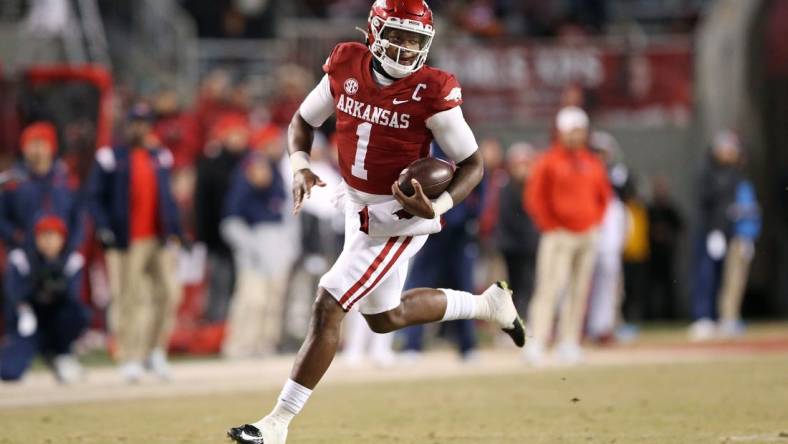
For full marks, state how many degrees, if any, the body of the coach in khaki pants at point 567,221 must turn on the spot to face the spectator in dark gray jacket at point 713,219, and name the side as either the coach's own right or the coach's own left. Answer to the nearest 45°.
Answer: approximately 135° to the coach's own left

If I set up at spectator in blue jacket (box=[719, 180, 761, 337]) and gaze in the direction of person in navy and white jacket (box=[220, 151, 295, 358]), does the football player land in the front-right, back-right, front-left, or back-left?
front-left

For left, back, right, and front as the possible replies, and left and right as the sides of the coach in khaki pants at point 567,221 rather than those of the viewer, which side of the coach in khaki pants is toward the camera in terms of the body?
front

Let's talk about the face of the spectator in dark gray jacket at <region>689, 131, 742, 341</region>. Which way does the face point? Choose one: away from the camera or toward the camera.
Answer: toward the camera

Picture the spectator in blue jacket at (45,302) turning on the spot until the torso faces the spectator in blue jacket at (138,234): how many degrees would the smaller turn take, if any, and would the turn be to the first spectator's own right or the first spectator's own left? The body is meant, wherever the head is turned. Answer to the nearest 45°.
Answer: approximately 90° to the first spectator's own left

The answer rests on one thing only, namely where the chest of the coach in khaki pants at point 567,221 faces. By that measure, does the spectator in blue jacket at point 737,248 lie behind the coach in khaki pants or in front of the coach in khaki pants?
behind

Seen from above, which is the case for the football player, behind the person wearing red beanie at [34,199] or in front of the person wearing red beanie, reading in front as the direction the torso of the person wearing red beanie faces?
in front

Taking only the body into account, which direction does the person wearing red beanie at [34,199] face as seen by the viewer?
toward the camera

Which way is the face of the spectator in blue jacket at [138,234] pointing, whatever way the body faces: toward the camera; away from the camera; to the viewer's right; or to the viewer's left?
toward the camera

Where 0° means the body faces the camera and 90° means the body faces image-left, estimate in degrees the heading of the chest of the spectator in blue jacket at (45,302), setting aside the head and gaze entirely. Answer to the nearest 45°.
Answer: approximately 0°

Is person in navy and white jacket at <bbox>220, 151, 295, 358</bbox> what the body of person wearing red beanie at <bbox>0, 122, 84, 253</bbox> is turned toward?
no
